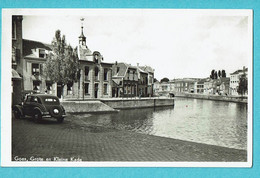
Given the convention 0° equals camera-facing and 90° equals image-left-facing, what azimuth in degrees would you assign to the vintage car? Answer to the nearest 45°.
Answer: approximately 135°

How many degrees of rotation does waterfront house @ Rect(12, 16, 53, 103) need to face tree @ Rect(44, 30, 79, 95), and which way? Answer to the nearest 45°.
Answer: approximately 45° to its left

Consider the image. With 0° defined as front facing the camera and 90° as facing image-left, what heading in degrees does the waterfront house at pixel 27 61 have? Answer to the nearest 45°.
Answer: approximately 315°
